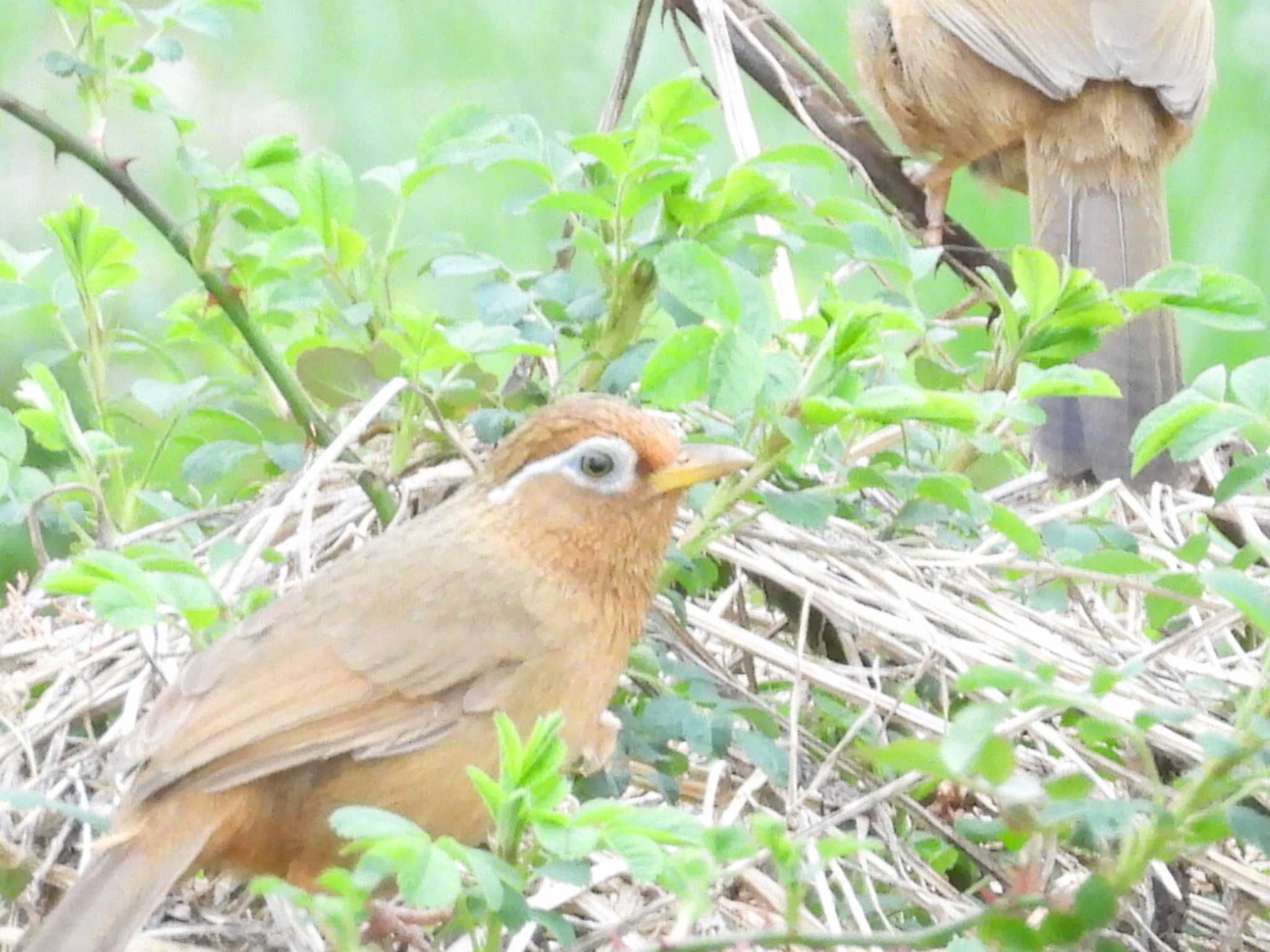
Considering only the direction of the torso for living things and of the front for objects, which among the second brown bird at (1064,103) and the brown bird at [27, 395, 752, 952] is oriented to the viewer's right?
the brown bird

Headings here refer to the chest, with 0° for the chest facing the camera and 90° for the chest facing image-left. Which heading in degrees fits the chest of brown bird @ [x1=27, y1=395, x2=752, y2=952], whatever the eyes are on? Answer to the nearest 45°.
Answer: approximately 270°

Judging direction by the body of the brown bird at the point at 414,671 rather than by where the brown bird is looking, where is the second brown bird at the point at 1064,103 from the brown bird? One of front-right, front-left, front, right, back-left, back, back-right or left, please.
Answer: front-left

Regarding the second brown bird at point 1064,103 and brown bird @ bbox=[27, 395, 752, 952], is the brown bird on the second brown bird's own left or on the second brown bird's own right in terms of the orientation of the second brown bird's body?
on the second brown bird's own left

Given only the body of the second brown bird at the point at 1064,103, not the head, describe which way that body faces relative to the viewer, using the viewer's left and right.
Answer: facing away from the viewer and to the left of the viewer

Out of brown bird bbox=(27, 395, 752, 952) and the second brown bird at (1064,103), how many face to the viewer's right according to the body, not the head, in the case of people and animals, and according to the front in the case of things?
1
